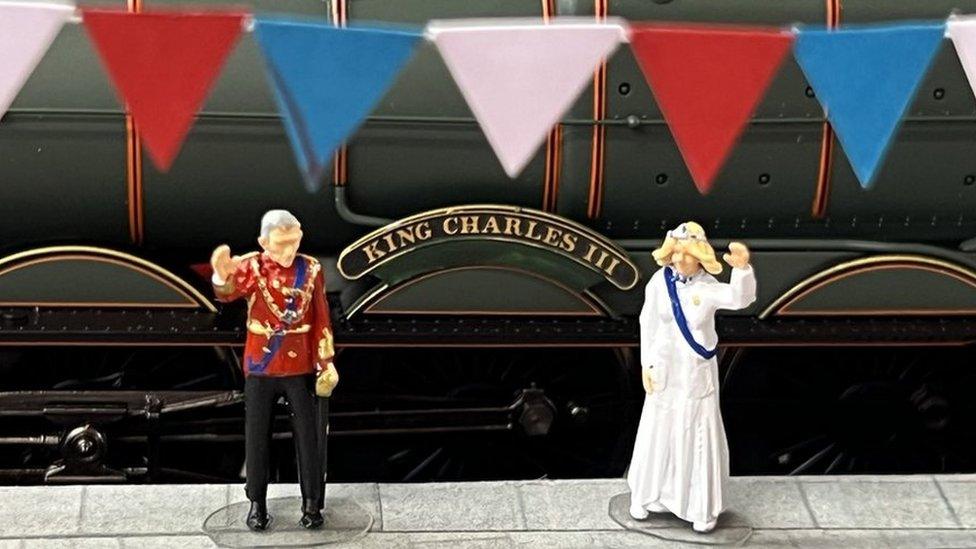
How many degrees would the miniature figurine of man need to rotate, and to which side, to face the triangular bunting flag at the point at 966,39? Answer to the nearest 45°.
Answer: approximately 90° to its left

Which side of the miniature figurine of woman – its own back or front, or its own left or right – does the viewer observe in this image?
front

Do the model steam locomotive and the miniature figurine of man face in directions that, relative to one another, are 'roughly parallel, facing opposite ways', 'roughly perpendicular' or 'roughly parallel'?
roughly perpendicular

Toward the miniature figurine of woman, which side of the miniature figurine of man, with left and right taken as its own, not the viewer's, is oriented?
left

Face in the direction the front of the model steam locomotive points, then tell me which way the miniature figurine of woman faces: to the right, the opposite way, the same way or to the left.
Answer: to the left

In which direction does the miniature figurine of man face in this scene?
toward the camera

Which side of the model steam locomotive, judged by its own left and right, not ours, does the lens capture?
left

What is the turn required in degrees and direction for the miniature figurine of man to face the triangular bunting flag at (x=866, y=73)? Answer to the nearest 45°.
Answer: approximately 90° to its left

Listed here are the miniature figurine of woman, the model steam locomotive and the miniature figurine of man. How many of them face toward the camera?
2
